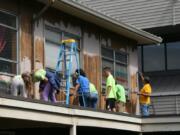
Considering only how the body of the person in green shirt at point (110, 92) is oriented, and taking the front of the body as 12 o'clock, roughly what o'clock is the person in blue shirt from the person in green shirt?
The person in blue shirt is roughly at 10 o'clock from the person in green shirt.

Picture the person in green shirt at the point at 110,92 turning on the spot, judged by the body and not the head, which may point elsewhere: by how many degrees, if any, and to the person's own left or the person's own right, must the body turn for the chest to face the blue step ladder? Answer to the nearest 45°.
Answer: approximately 45° to the person's own left
